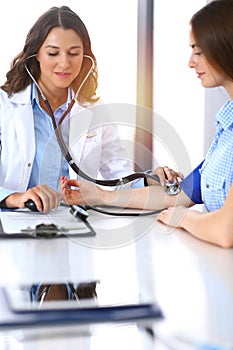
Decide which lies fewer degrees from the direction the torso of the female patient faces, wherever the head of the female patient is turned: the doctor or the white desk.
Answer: the doctor

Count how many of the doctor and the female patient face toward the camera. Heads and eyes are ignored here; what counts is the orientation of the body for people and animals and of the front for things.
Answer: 1

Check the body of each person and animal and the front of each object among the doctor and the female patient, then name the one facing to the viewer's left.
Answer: the female patient

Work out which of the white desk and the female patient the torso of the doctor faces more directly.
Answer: the white desk

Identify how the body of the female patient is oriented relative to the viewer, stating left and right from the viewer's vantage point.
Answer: facing to the left of the viewer

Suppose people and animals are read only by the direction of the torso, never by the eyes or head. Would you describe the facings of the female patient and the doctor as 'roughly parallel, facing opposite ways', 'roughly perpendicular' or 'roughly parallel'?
roughly perpendicular

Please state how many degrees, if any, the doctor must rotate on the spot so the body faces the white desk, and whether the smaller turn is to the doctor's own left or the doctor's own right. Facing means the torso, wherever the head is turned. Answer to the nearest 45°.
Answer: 0° — they already face it

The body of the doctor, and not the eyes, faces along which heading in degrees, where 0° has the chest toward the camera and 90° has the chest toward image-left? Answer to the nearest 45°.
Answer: approximately 0°

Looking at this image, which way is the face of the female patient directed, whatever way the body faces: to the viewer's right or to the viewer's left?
to the viewer's left
